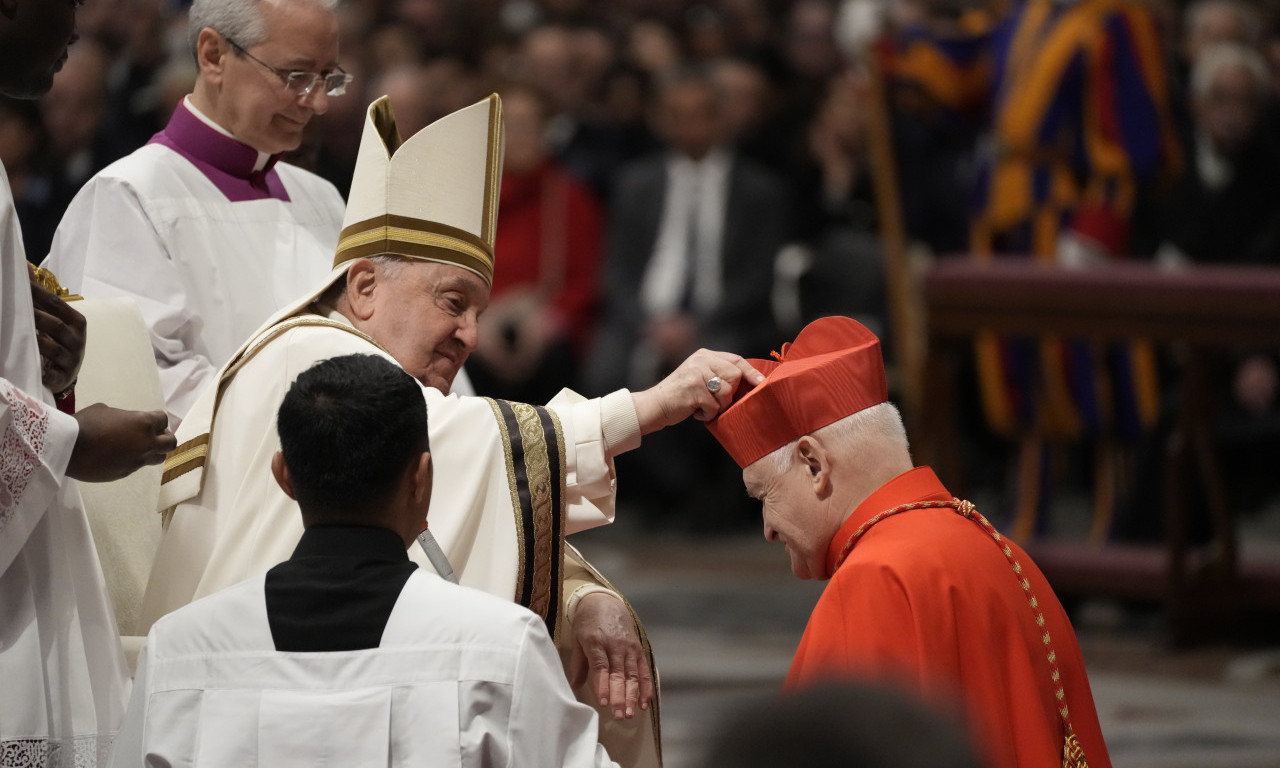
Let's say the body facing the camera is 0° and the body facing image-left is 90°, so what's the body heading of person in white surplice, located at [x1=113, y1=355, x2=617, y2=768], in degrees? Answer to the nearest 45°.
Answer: approximately 180°

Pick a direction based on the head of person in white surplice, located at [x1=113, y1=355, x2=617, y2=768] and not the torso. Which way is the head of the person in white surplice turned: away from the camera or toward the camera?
away from the camera
